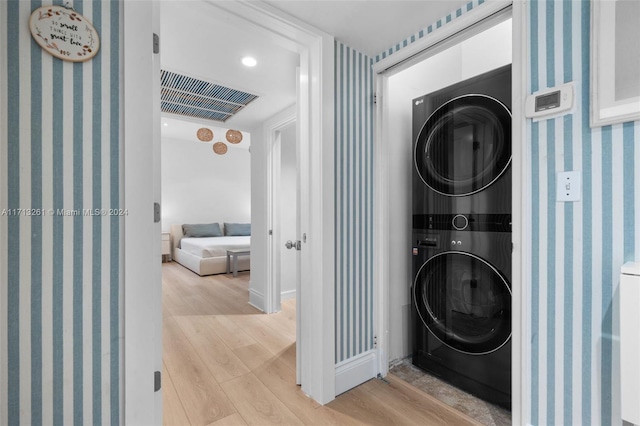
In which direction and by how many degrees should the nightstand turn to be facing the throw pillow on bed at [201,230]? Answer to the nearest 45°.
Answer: approximately 90° to its left

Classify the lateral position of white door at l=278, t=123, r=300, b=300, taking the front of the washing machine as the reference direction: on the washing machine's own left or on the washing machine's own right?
on the washing machine's own right

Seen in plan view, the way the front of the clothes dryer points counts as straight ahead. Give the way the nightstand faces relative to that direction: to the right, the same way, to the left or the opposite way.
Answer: to the left

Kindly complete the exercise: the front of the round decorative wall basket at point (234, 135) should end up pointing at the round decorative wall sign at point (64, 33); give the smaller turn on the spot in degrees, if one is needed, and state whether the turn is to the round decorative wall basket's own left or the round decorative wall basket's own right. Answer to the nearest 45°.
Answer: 0° — it already faces it

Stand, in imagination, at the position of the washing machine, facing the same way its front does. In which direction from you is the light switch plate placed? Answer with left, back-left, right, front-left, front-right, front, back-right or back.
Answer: left

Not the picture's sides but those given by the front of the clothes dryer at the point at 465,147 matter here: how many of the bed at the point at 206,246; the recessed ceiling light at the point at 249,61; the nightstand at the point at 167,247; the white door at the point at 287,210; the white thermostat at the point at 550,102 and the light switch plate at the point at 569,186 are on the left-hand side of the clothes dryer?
2

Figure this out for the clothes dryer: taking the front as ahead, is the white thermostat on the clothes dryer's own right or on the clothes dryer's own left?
on the clothes dryer's own left

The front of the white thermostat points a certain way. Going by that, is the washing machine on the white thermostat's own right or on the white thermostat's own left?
on the white thermostat's own right

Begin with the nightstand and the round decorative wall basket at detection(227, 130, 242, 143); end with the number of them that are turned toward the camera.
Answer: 2

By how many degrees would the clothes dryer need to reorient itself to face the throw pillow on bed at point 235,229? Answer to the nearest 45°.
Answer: approximately 90° to its right
